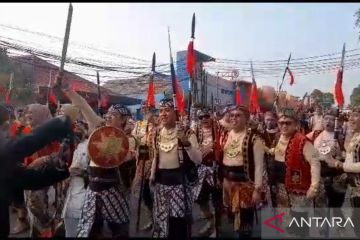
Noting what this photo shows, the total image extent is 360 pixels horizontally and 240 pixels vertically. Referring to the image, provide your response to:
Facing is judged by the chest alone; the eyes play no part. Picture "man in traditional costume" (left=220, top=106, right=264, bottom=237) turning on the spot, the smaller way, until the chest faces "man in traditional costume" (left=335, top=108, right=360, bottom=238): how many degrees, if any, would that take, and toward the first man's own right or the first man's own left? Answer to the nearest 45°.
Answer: approximately 135° to the first man's own left

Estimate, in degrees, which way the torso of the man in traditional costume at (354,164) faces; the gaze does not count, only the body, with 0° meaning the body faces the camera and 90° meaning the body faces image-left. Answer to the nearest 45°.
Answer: approximately 45°

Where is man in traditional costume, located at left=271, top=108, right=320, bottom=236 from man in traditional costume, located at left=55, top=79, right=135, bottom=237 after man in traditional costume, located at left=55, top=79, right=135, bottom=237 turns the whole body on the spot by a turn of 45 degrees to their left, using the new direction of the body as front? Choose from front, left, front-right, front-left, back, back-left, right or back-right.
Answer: left

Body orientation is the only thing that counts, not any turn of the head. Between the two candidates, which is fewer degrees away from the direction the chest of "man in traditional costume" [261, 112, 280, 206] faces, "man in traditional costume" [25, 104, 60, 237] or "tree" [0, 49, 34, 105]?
the man in traditional costume

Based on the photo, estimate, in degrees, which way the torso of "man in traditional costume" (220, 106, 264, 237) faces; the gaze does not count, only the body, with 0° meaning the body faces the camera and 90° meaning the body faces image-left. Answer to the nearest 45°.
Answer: approximately 45°

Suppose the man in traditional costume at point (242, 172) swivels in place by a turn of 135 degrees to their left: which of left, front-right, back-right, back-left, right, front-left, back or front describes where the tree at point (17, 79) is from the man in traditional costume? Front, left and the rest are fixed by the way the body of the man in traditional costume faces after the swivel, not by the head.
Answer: back-left

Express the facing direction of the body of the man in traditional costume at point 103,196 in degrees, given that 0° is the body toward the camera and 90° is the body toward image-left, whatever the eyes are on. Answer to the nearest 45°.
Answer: approximately 45°

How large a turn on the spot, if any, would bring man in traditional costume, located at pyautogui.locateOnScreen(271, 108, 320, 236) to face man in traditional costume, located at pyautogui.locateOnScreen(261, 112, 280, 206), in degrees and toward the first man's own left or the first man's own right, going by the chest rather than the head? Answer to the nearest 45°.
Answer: approximately 135° to the first man's own right
